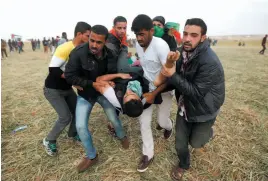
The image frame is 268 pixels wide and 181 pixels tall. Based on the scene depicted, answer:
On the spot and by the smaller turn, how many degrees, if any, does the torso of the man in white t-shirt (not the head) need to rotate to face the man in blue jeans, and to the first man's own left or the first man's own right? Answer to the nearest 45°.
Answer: approximately 45° to the first man's own right

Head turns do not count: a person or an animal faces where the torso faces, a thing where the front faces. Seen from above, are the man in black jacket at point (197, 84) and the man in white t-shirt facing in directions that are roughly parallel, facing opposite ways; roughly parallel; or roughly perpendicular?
roughly parallel

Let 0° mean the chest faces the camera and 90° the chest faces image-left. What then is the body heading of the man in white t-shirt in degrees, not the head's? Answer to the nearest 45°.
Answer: approximately 45°

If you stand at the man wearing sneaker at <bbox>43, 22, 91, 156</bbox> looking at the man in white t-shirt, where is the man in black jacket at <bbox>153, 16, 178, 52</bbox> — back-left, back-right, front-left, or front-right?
front-left

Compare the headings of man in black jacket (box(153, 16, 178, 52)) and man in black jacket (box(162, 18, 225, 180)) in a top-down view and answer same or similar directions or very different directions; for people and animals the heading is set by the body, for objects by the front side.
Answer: same or similar directions

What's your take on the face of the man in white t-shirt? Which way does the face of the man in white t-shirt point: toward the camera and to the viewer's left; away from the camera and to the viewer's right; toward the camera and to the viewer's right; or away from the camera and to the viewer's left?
toward the camera and to the viewer's left

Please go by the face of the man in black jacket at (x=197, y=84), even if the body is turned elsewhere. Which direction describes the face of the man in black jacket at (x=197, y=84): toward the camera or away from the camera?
toward the camera

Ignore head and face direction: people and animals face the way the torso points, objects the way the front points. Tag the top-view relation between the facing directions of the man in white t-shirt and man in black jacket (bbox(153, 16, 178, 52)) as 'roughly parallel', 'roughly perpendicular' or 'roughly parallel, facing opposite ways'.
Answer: roughly parallel

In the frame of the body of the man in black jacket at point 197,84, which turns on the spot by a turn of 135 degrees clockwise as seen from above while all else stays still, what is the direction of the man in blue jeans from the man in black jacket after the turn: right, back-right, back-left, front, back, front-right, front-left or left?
left

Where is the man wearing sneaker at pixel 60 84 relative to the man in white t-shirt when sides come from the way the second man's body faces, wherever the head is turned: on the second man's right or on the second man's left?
on the second man's right

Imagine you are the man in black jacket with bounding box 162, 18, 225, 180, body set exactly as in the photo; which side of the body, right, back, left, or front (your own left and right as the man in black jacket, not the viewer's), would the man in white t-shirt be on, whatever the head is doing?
right

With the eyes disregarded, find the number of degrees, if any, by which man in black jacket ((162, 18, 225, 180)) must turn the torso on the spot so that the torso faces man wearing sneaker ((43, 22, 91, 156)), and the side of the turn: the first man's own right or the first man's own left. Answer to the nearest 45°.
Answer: approximately 45° to the first man's own right

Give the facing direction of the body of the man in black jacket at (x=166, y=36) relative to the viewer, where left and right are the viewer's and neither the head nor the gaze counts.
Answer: facing the viewer and to the left of the viewer

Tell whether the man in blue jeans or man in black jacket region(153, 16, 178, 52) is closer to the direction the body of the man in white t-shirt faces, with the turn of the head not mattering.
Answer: the man in blue jeans

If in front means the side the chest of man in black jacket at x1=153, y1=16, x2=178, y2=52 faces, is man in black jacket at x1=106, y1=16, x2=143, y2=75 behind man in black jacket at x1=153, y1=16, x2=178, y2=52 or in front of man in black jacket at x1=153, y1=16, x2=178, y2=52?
in front

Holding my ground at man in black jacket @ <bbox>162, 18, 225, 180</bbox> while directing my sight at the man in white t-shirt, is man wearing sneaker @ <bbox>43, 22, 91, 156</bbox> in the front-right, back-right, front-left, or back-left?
front-left
